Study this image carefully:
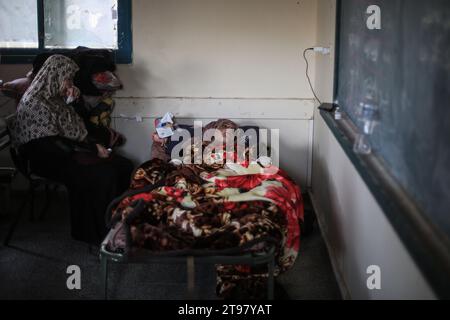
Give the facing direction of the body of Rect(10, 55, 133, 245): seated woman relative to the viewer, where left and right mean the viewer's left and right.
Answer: facing to the right of the viewer

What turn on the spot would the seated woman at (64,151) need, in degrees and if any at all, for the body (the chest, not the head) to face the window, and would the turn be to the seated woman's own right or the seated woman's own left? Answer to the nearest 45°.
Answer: approximately 90° to the seated woman's own left

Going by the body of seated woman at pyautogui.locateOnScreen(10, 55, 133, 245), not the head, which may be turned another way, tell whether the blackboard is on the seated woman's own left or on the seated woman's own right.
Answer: on the seated woman's own right

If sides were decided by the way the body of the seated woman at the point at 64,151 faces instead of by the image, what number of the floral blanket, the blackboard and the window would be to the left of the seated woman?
1

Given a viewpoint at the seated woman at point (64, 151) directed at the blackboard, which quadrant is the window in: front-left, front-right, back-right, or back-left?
back-left
